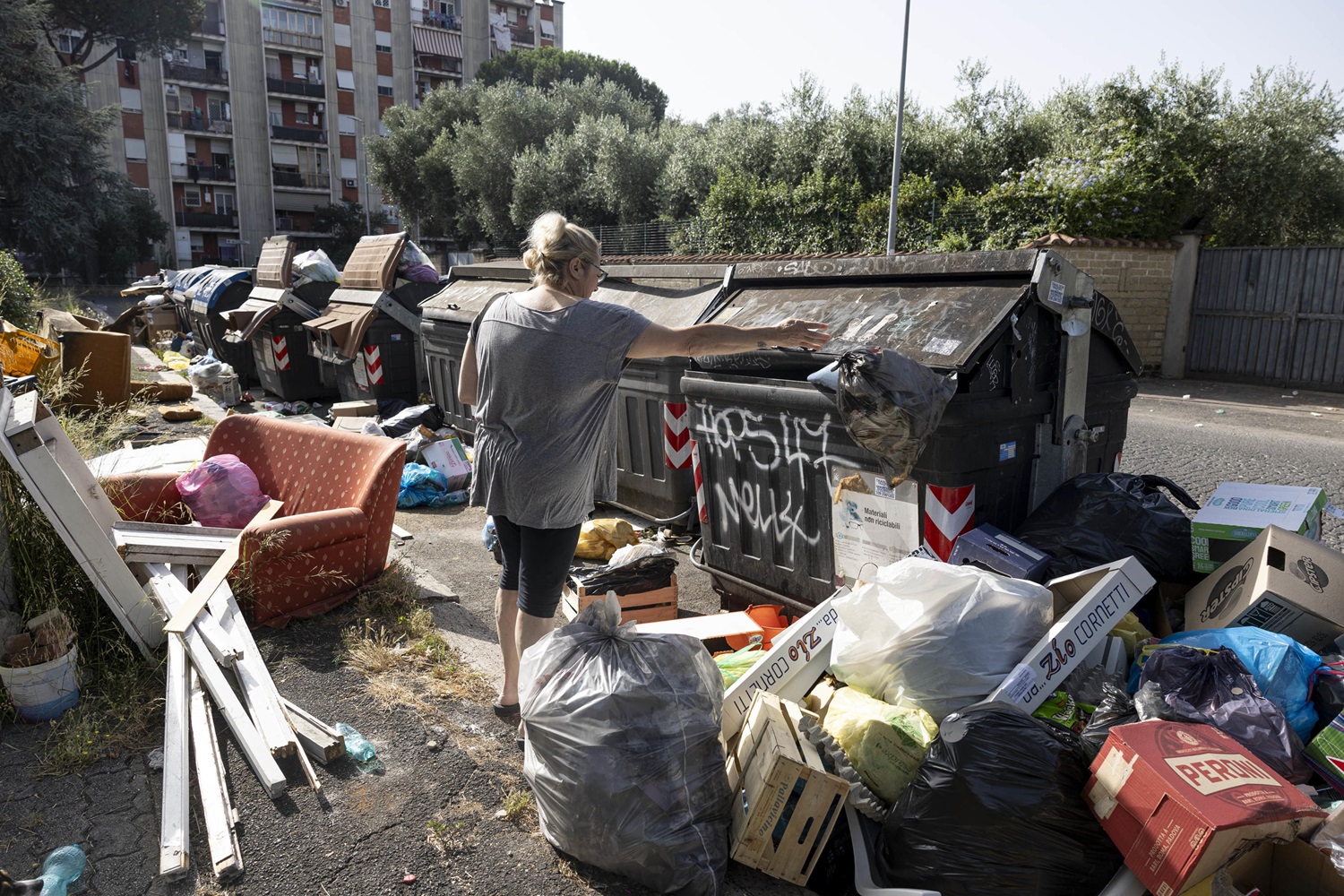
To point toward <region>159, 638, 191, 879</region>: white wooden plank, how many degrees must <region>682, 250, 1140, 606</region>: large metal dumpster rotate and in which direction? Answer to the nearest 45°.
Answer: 0° — it already faces it

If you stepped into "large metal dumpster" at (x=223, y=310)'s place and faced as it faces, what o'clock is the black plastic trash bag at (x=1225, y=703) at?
The black plastic trash bag is roughly at 10 o'clock from the large metal dumpster.

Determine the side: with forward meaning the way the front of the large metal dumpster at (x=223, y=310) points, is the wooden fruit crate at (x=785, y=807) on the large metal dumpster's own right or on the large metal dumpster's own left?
on the large metal dumpster's own left

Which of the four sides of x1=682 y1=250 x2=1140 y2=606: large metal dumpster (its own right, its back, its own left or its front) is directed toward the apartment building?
right

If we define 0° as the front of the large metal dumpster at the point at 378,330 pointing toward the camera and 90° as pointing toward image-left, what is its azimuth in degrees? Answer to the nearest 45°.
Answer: approximately 45°

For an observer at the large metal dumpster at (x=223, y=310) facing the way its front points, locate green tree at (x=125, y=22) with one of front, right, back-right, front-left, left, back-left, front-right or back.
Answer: back-right

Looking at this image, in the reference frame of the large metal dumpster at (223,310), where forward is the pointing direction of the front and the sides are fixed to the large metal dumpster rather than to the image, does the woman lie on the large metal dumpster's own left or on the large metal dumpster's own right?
on the large metal dumpster's own left

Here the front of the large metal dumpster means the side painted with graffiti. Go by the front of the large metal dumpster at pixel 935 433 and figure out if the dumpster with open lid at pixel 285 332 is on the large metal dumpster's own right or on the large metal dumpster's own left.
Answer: on the large metal dumpster's own right

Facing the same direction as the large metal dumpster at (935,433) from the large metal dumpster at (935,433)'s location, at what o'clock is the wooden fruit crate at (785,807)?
The wooden fruit crate is roughly at 11 o'clock from the large metal dumpster.

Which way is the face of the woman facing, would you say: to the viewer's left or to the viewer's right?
to the viewer's right

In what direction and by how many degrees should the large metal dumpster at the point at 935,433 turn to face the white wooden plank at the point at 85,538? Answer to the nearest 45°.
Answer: approximately 45° to its right

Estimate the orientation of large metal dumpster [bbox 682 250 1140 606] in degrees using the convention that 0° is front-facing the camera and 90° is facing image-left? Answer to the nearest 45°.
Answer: approximately 45°
